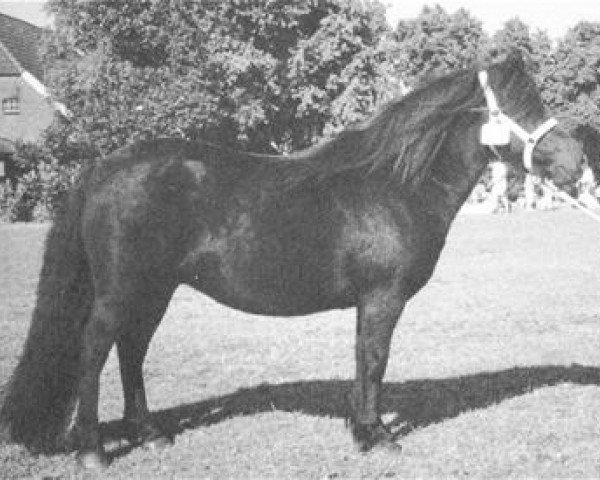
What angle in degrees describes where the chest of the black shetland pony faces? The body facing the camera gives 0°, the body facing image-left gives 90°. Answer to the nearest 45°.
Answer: approximately 270°

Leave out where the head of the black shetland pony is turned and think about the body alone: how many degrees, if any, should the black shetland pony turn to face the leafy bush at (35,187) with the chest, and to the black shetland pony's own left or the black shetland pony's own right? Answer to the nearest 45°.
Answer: approximately 90° to the black shetland pony's own left

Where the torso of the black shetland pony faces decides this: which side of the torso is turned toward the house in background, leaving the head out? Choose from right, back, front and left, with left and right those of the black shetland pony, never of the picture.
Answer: left
